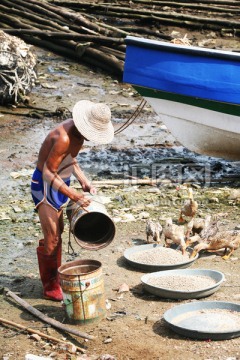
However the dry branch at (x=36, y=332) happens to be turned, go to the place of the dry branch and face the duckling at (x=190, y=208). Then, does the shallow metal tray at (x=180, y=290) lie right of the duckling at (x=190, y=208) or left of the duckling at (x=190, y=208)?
right

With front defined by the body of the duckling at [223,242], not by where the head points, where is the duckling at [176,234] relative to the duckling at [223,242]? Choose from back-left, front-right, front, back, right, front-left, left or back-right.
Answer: front

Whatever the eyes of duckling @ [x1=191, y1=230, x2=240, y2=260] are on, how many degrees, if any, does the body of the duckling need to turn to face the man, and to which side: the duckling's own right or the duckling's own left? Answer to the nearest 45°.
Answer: approximately 45° to the duckling's own left

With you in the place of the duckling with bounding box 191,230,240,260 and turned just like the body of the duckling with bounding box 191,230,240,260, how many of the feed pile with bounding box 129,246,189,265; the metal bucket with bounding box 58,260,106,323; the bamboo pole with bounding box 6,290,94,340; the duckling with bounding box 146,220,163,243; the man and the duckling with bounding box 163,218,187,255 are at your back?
0

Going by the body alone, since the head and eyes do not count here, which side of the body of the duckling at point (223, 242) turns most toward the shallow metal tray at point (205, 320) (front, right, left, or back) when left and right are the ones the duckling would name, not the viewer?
left

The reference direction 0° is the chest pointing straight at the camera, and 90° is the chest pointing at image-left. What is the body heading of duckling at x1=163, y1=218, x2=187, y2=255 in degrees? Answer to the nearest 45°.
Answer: approximately 315°

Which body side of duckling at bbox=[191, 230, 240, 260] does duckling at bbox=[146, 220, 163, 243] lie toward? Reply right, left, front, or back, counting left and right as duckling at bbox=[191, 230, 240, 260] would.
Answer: front

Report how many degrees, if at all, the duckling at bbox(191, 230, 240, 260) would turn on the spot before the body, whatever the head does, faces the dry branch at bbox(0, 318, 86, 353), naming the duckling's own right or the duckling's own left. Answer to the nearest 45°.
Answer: approximately 45° to the duckling's own left

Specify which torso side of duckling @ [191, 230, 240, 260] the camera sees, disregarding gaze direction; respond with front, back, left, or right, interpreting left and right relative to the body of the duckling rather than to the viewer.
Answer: left

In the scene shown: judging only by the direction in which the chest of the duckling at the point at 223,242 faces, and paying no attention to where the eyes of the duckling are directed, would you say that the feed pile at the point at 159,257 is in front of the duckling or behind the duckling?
in front

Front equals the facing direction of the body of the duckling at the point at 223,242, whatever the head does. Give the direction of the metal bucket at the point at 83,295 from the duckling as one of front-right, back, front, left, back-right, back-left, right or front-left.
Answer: front-left

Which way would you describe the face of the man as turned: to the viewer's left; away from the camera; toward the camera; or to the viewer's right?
to the viewer's right

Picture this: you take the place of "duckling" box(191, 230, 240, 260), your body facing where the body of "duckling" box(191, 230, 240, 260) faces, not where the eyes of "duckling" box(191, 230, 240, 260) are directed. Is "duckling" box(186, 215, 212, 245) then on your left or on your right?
on your right
